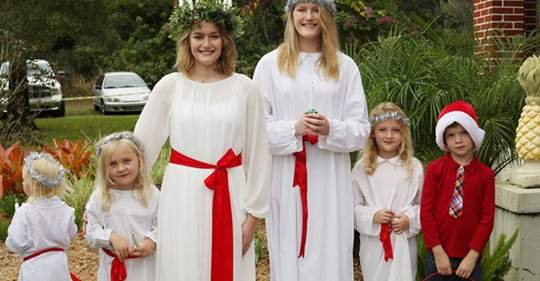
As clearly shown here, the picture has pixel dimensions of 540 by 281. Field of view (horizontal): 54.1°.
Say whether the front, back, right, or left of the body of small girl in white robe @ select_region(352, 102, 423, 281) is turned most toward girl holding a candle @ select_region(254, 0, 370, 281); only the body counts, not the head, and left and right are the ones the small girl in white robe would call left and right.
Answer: right

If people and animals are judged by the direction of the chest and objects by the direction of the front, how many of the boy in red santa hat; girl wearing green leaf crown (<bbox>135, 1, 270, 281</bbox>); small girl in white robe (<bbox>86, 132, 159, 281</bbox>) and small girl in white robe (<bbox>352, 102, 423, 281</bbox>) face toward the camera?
4

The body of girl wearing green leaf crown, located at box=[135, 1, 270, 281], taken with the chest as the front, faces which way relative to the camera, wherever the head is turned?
toward the camera

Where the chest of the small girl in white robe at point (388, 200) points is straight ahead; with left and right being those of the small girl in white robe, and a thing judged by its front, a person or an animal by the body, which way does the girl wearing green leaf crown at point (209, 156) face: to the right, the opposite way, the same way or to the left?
the same way

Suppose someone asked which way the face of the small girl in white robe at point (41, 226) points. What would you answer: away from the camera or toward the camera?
away from the camera

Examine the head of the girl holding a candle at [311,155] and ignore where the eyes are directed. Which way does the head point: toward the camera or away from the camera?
toward the camera

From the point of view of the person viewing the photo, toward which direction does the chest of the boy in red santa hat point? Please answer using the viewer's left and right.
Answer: facing the viewer

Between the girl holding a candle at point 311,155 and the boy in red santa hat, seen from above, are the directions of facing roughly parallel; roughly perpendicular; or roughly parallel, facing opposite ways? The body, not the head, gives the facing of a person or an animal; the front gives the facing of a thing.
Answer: roughly parallel

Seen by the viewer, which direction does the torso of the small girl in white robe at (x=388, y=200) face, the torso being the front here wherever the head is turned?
toward the camera

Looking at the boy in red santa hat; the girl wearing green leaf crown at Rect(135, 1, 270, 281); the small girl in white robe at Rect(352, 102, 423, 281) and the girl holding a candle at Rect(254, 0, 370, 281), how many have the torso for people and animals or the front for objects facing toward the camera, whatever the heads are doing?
4

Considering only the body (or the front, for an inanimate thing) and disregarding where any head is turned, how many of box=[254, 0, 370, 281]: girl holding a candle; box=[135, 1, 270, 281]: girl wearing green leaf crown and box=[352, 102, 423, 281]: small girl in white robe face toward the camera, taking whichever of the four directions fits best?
3

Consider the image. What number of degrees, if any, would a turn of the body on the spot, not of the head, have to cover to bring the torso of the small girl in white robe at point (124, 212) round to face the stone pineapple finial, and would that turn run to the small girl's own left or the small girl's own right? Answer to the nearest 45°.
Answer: approximately 90° to the small girl's own left

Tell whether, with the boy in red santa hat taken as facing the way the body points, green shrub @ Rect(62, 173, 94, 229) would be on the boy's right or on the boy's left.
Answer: on the boy's right
